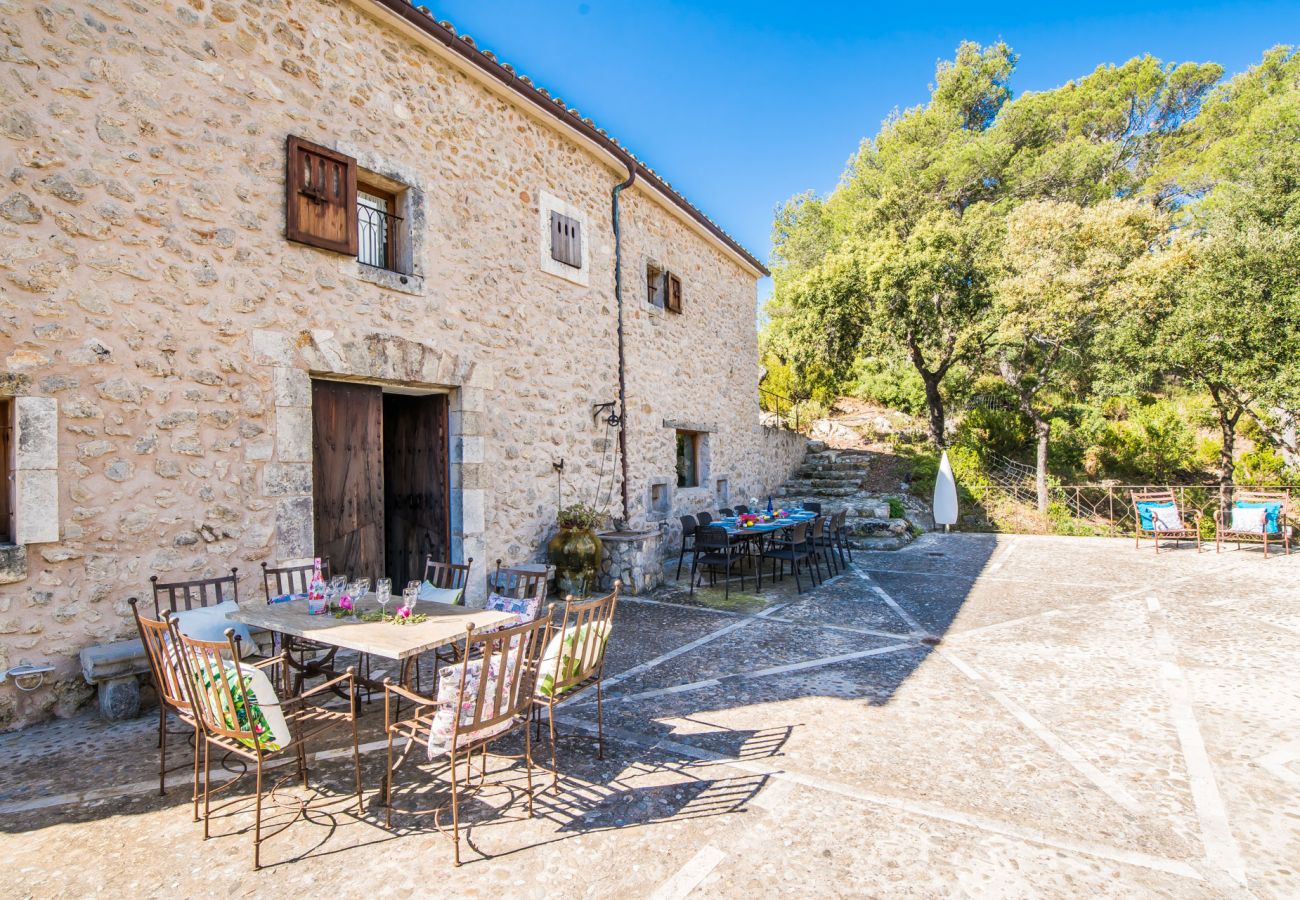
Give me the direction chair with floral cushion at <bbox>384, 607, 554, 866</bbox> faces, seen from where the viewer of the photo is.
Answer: facing away from the viewer and to the left of the viewer

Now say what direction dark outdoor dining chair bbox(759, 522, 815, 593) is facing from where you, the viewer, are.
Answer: facing away from the viewer and to the left of the viewer

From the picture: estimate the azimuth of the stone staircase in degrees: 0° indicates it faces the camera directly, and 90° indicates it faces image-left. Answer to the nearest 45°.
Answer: approximately 0°

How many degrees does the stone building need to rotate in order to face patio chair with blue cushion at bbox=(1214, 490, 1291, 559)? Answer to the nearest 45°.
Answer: approximately 45° to its left

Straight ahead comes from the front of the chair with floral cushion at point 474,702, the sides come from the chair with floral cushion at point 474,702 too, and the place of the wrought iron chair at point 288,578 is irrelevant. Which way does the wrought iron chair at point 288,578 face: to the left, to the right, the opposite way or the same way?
the opposite way

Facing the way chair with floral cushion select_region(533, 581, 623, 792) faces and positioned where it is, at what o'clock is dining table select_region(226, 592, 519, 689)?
The dining table is roughly at 11 o'clock from the chair with floral cushion.

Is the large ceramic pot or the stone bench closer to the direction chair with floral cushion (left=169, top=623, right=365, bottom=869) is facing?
the large ceramic pot

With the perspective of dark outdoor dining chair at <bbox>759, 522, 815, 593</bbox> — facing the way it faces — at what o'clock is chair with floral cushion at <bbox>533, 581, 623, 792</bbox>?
The chair with floral cushion is roughly at 8 o'clock from the dark outdoor dining chair.

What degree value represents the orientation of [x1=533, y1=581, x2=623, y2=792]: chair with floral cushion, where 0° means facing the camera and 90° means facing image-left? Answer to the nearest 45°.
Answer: approximately 135°

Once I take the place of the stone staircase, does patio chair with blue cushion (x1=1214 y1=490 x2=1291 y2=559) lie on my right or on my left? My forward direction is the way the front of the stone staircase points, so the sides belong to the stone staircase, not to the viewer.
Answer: on my left

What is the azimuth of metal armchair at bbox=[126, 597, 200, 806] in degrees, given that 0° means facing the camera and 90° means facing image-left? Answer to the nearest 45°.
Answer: approximately 225°

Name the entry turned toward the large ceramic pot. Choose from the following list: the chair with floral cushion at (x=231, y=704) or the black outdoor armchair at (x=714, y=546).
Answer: the chair with floral cushion
